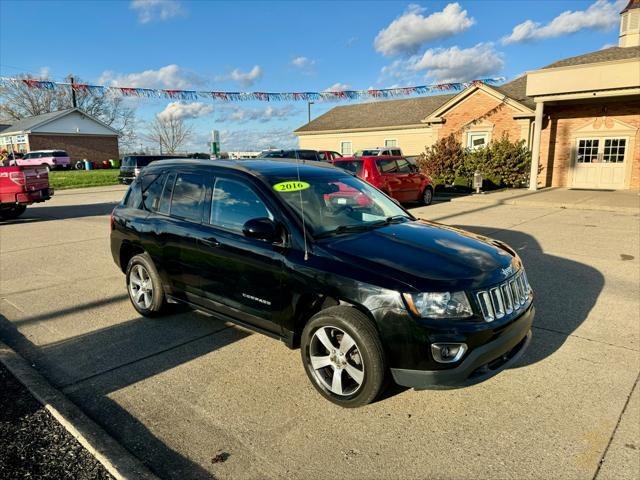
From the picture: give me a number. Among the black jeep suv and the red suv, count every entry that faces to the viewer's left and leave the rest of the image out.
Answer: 0

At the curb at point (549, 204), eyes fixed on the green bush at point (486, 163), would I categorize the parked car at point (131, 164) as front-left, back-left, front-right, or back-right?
front-left

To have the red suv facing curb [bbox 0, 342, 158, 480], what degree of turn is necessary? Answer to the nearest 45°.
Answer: approximately 135° to its right

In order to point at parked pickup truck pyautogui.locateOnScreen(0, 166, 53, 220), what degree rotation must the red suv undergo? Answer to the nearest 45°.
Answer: approximately 135° to its left

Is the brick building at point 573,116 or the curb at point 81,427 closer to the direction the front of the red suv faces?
the brick building

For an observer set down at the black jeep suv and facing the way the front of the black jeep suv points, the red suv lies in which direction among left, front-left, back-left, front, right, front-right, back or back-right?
back-left

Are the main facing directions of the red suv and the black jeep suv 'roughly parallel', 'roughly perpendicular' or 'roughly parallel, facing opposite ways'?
roughly perpendicular

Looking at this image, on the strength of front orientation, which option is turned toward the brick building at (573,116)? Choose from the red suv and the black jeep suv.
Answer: the red suv

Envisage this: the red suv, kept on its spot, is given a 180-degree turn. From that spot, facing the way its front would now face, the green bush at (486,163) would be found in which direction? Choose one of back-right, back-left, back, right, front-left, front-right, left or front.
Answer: back

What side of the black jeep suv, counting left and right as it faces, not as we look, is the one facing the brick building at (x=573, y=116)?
left

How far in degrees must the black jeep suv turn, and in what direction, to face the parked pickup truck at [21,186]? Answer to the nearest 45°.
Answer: approximately 180°

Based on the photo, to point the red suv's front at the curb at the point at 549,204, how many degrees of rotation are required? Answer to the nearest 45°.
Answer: approximately 45° to its right

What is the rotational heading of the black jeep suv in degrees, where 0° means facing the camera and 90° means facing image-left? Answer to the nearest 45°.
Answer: approximately 315°

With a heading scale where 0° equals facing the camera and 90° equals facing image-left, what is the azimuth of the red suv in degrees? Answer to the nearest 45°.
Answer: approximately 225°

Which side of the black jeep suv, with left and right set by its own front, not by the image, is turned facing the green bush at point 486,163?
left
